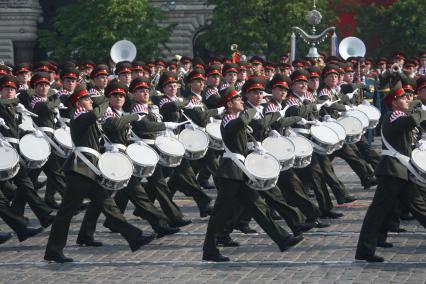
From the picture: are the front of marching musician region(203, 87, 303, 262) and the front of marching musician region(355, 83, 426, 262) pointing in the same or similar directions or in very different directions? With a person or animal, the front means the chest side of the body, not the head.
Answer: same or similar directions

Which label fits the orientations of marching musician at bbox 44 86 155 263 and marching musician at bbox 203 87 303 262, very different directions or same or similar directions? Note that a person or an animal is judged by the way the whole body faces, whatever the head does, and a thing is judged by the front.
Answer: same or similar directions

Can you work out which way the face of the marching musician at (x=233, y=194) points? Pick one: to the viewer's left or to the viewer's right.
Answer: to the viewer's right

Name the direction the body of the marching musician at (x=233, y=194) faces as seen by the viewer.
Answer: to the viewer's right

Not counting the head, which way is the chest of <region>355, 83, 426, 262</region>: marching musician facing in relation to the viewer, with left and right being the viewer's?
facing to the right of the viewer

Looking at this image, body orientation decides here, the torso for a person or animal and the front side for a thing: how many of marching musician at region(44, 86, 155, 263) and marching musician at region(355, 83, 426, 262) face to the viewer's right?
2

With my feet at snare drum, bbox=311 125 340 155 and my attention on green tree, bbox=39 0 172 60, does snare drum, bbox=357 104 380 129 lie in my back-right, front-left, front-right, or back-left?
front-right

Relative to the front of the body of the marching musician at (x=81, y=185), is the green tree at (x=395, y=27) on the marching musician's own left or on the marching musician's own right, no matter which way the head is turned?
on the marching musician's own left

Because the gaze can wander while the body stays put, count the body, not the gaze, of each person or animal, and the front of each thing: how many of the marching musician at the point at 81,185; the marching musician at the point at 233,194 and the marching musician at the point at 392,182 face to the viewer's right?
3

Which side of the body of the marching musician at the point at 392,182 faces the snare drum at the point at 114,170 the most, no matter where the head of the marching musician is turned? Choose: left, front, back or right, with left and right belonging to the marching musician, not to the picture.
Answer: back

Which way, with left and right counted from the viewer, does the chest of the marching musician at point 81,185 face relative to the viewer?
facing to the right of the viewer
